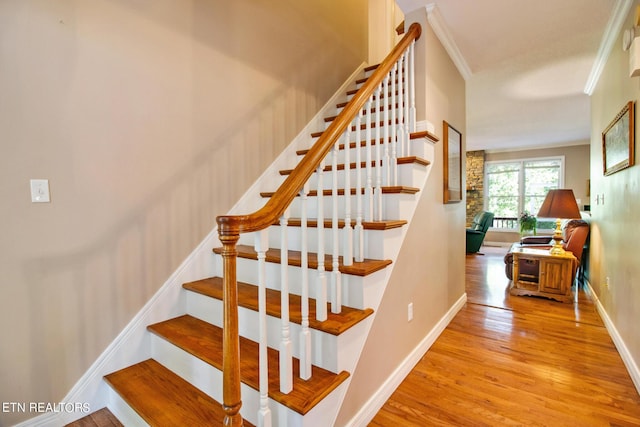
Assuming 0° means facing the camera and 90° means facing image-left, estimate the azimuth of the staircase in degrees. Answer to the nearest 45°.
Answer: approximately 45°

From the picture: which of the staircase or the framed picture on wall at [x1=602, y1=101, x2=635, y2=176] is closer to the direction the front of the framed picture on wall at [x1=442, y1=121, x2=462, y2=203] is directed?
the framed picture on wall

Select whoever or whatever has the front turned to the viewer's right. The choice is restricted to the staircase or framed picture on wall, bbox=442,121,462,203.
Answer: the framed picture on wall

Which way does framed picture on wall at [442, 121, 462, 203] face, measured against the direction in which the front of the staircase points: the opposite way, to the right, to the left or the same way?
to the left

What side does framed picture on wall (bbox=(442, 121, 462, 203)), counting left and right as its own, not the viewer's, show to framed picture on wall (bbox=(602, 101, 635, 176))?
front

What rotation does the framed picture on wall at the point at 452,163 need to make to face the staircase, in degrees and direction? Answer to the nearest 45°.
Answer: approximately 135° to its right

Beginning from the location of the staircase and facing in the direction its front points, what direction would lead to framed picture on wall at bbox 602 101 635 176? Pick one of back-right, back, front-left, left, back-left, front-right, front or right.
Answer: back-left

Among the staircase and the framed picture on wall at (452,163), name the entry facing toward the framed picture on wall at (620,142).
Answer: the framed picture on wall at (452,163)

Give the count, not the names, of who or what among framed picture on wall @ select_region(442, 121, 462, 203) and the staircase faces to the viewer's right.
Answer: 1

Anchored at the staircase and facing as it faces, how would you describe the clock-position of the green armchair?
The green armchair is roughly at 6 o'clock from the staircase.

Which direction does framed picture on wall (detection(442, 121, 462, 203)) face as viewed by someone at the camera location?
facing to the right of the viewer
